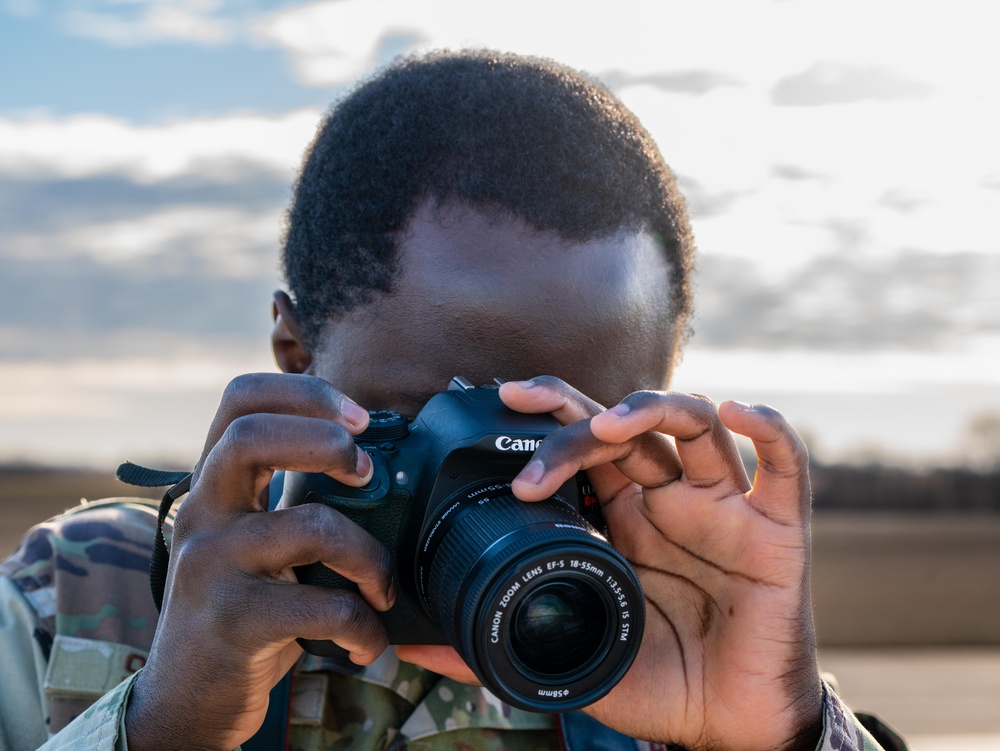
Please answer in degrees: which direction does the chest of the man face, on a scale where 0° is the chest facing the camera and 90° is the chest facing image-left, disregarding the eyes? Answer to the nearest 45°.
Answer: approximately 0°
